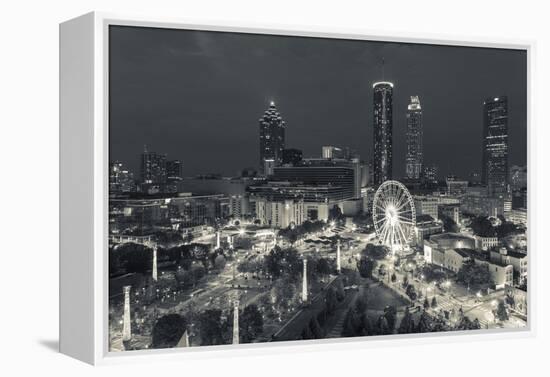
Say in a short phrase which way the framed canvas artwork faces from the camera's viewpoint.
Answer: facing the viewer and to the right of the viewer
